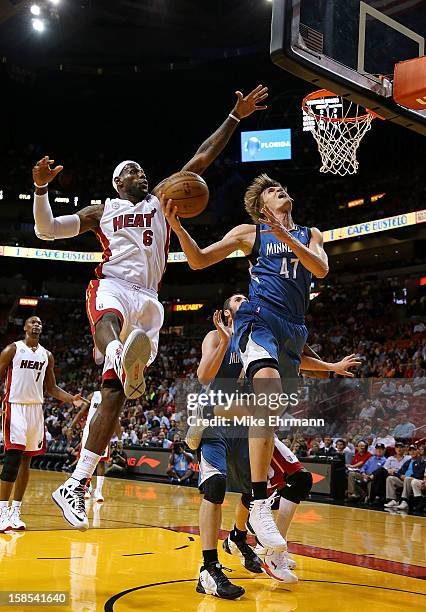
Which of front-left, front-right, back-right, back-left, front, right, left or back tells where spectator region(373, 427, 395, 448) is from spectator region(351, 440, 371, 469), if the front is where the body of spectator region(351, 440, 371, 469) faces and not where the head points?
back

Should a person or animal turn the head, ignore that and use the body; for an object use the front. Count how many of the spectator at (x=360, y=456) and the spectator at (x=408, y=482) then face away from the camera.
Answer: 0

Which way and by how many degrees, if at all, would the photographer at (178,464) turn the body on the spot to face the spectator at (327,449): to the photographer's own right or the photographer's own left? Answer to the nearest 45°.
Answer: approximately 45° to the photographer's own left

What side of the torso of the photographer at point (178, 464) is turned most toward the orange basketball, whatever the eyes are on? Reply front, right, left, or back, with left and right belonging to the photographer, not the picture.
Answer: front

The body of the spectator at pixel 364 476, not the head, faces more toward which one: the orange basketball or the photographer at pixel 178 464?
the orange basketball

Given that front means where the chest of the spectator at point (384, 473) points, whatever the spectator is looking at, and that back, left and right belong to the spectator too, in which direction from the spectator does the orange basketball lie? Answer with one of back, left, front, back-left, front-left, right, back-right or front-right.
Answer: front-left
